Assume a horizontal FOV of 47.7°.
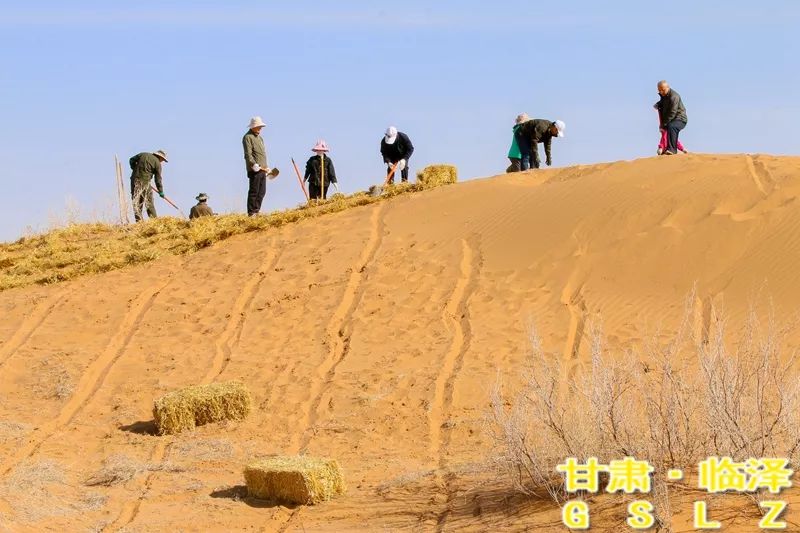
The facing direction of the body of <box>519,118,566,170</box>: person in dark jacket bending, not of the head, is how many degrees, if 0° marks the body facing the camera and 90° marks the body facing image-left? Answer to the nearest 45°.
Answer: approximately 270°

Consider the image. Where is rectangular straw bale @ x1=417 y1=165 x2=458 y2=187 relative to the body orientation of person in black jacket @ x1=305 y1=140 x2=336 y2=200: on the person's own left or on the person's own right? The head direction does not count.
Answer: on the person's own left

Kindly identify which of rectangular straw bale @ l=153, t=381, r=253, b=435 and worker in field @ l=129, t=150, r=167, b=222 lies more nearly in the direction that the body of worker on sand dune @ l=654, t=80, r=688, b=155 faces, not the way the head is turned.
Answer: the worker in field

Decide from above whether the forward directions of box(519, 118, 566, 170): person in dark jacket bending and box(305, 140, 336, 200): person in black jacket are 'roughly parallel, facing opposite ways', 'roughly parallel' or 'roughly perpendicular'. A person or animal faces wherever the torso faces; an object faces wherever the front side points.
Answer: roughly perpendicular

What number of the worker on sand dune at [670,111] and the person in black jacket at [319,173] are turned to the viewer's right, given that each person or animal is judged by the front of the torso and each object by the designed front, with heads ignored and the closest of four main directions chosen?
0

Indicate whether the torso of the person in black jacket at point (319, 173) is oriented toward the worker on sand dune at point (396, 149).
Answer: no

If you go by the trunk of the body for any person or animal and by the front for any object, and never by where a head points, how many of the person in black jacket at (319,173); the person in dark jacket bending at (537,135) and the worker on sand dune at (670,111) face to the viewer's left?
1

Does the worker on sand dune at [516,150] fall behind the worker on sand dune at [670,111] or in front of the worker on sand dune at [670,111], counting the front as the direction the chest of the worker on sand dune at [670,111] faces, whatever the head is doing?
in front

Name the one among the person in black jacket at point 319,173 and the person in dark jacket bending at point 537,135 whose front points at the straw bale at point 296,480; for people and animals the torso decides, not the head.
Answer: the person in black jacket at point 319,173

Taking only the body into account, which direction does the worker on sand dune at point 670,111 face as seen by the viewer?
to the viewer's left

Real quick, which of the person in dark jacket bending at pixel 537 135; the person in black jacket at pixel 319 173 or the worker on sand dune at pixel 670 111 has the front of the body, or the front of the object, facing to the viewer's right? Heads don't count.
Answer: the person in dark jacket bending at pixel 537 135

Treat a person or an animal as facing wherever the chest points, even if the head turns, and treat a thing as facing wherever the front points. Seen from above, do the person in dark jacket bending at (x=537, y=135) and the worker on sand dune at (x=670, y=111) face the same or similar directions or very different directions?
very different directions

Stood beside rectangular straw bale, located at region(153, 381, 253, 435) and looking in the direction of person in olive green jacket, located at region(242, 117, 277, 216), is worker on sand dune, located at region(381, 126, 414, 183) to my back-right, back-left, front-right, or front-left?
front-right

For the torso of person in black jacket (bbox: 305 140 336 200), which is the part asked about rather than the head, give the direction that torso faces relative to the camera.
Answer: toward the camera

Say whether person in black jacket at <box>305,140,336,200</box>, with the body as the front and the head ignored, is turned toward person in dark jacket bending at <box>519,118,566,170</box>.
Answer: no
